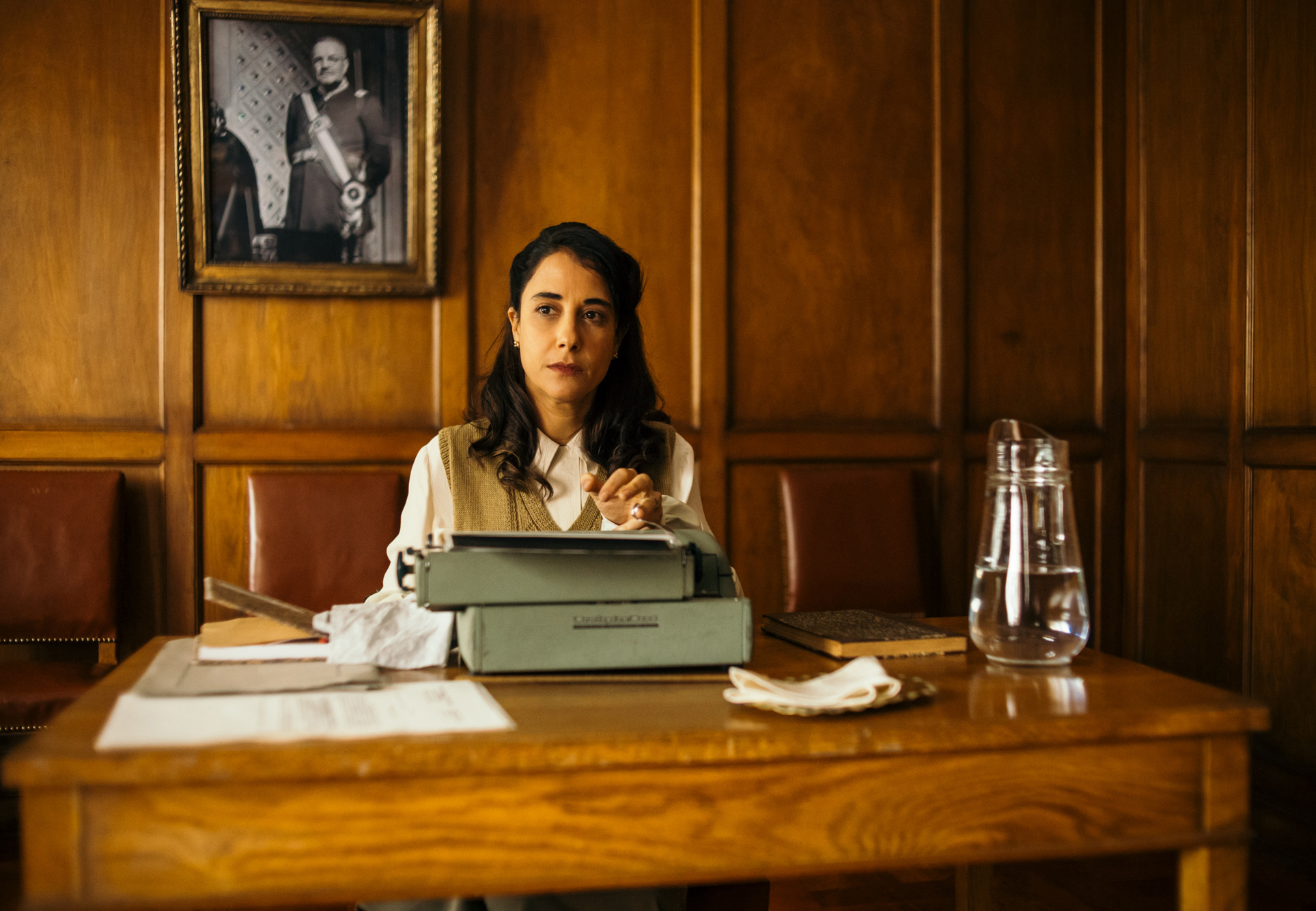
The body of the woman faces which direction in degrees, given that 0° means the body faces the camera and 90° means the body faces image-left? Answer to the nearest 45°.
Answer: approximately 0°

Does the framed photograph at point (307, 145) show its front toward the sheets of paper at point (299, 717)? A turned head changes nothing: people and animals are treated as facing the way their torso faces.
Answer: yes

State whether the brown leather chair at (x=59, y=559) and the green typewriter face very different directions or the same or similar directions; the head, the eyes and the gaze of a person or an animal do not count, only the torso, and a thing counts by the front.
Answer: very different directions

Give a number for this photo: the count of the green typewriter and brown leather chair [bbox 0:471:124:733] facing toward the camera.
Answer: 1

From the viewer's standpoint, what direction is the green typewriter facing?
away from the camera
